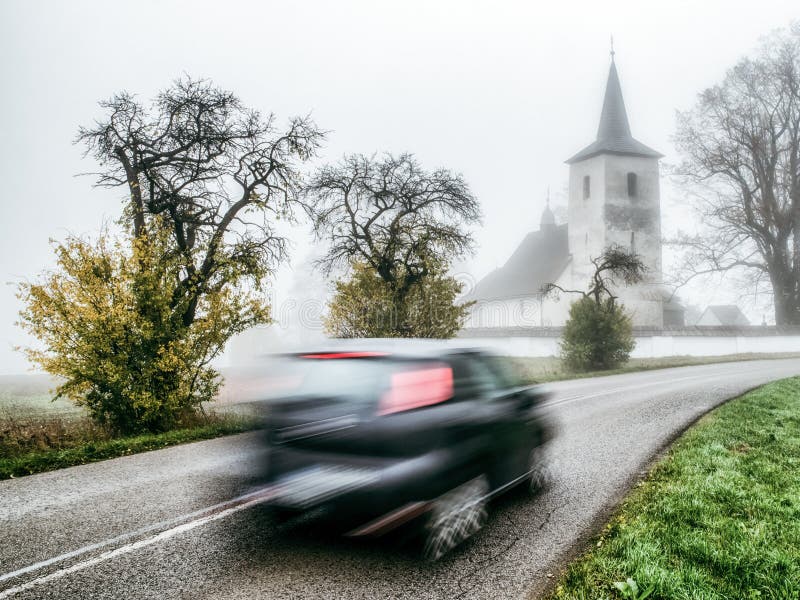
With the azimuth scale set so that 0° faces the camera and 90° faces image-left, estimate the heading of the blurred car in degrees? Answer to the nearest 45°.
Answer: approximately 225°

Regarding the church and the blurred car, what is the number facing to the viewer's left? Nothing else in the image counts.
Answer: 0

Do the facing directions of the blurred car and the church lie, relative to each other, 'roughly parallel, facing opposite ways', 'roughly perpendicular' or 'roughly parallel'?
roughly perpendicular

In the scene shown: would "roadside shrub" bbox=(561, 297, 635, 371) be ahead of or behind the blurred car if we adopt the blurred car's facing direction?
ahead

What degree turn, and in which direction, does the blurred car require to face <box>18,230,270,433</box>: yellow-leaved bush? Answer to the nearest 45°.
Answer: approximately 90° to its left

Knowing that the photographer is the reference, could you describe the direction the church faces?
facing the viewer and to the right of the viewer

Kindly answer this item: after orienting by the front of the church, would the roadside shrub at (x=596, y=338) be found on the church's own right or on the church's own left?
on the church's own right

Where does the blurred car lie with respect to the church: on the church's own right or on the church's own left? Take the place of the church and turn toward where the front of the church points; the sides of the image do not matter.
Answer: on the church's own right
